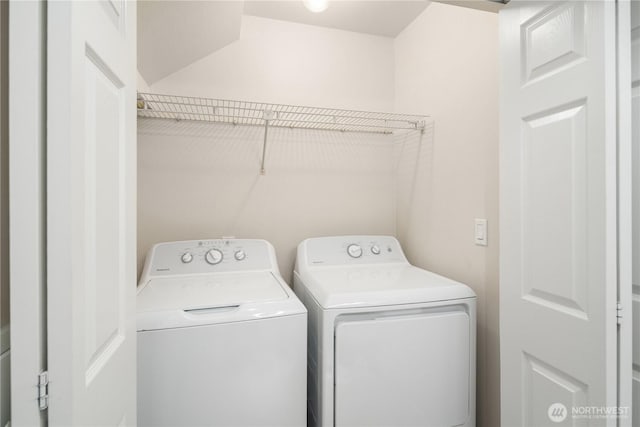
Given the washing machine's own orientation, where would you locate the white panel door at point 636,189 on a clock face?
The white panel door is roughly at 10 o'clock from the washing machine.

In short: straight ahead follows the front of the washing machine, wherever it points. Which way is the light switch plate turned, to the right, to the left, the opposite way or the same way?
to the right

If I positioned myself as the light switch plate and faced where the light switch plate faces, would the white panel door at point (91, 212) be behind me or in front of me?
in front

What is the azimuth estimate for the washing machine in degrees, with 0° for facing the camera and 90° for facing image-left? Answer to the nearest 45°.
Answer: approximately 0°

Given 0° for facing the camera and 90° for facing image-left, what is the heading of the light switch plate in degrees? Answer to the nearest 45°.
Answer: approximately 45°

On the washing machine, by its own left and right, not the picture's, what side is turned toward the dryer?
left

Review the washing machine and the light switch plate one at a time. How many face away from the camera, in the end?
0

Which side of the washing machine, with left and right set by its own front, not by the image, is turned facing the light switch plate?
left
